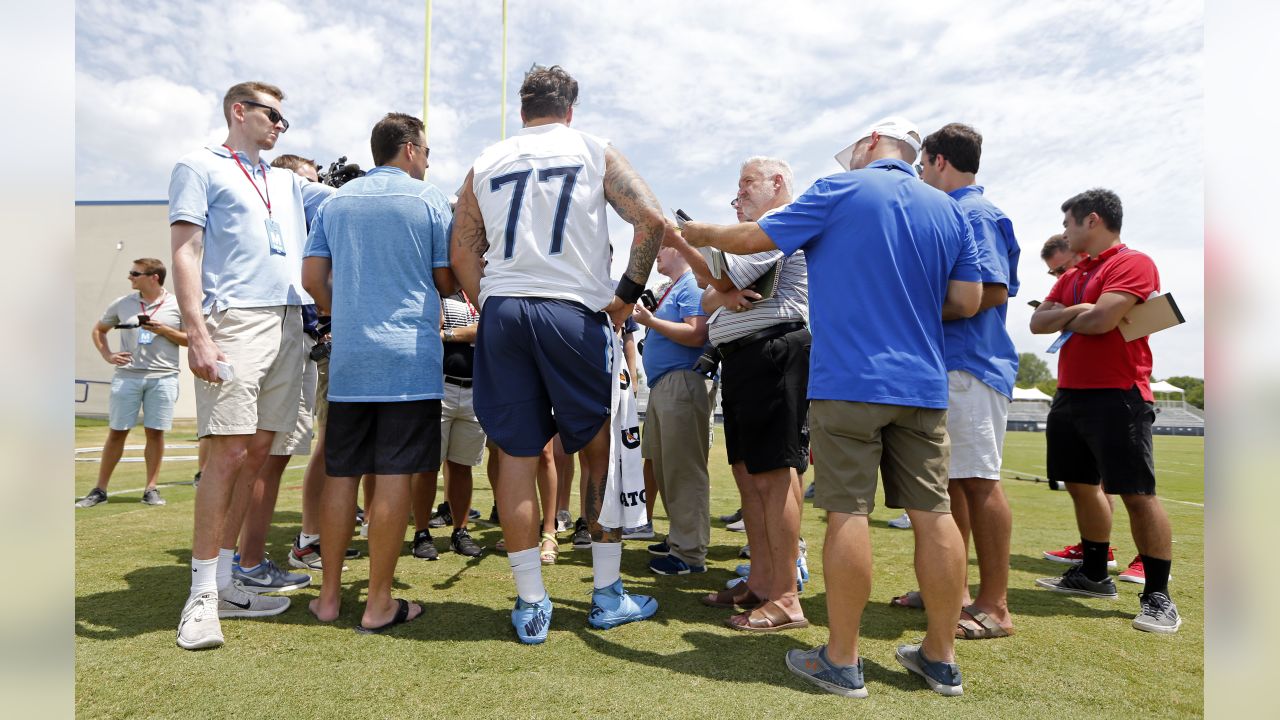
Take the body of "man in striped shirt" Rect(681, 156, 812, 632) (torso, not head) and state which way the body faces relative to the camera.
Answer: to the viewer's left

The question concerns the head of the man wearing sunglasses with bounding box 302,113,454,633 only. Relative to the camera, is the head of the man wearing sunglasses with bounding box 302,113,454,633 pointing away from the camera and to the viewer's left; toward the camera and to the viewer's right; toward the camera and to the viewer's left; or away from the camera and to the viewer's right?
away from the camera and to the viewer's right

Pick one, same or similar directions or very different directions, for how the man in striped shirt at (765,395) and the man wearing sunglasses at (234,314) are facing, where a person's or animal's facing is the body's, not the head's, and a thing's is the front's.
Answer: very different directions

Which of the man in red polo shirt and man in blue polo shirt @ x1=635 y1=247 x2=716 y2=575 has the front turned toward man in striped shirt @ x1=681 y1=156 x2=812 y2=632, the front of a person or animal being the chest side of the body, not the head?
the man in red polo shirt

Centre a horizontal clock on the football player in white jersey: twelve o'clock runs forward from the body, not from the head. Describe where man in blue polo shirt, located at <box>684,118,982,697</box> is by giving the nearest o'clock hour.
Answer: The man in blue polo shirt is roughly at 4 o'clock from the football player in white jersey.

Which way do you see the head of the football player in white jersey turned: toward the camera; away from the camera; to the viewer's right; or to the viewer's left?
away from the camera

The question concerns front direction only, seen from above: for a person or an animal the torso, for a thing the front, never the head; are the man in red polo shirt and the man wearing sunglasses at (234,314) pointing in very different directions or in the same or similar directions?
very different directions

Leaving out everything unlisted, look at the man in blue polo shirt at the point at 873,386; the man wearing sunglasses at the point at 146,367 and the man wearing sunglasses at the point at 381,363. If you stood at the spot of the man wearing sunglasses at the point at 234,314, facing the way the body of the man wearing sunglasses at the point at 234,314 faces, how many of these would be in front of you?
2

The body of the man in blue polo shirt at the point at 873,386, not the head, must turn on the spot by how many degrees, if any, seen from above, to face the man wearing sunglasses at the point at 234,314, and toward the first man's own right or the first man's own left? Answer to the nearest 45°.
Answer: approximately 45° to the first man's own left

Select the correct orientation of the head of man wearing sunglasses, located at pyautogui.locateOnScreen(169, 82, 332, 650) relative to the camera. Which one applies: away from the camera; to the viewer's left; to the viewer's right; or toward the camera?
to the viewer's right

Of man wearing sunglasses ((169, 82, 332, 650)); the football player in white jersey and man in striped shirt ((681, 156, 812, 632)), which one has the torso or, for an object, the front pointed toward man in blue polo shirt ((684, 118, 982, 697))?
the man wearing sunglasses

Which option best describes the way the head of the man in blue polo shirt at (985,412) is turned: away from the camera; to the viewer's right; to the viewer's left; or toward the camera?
to the viewer's left

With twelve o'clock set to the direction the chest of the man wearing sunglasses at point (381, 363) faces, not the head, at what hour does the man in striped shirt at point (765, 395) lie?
The man in striped shirt is roughly at 2 o'clock from the man wearing sunglasses.

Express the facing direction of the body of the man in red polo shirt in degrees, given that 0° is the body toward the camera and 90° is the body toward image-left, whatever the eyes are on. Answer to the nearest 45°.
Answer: approximately 45°
